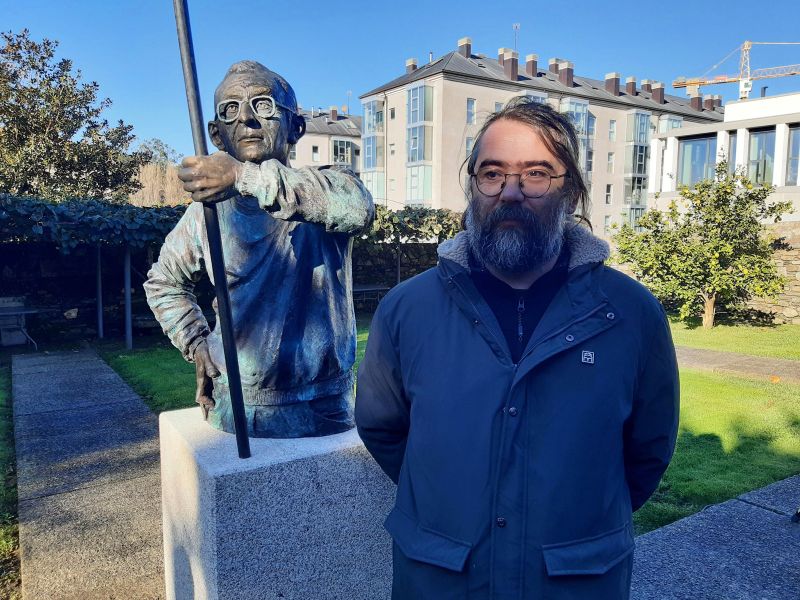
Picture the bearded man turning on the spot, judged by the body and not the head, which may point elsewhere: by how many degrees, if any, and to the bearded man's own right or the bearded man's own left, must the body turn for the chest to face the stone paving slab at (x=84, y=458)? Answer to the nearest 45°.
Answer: approximately 135° to the bearded man's own right

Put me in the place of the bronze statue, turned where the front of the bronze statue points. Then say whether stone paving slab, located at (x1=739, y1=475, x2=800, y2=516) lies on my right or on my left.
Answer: on my left

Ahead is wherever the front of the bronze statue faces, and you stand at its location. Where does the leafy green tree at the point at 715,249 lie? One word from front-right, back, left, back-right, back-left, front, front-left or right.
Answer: back-left

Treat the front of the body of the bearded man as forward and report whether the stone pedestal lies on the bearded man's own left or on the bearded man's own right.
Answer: on the bearded man's own right

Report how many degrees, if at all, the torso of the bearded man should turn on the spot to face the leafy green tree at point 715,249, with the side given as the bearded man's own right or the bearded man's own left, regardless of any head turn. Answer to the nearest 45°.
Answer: approximately 180°

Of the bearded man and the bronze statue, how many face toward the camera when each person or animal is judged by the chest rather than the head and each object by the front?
2

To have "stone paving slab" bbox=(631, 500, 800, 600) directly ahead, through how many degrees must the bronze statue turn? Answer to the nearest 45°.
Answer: approximately 90° to its left

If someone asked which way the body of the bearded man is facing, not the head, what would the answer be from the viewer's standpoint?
toward the camera

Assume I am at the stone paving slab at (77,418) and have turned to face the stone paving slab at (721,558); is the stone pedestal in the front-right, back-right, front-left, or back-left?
front-right

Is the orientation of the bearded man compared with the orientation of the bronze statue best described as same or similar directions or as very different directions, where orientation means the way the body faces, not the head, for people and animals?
same or similar directions

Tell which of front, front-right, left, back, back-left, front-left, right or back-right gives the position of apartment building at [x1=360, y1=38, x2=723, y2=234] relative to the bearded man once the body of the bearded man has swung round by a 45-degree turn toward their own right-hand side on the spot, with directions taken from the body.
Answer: back-right

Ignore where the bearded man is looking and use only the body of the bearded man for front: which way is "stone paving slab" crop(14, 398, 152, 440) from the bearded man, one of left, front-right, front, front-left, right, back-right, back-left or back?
back-right

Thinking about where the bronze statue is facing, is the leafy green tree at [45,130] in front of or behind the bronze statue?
behind

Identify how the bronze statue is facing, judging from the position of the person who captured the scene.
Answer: facing the viewer
